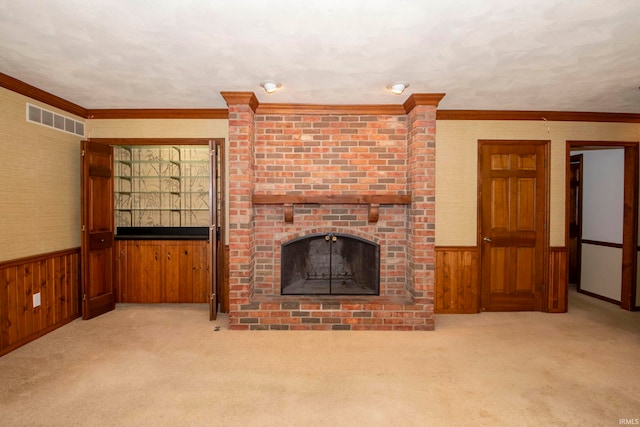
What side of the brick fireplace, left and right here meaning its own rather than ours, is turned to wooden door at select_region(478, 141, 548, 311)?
left

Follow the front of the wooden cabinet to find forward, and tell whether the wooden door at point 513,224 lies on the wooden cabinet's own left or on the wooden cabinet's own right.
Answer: on the wooden cabinet's own left

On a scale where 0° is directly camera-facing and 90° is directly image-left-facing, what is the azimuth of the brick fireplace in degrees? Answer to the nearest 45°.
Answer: approximately 0°

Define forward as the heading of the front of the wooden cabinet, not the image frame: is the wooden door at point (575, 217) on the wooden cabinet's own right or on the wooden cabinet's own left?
on the wooden cabinet's own left

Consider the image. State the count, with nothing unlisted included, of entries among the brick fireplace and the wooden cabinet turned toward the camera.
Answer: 2

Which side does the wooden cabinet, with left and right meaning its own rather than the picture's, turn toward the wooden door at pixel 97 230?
right
